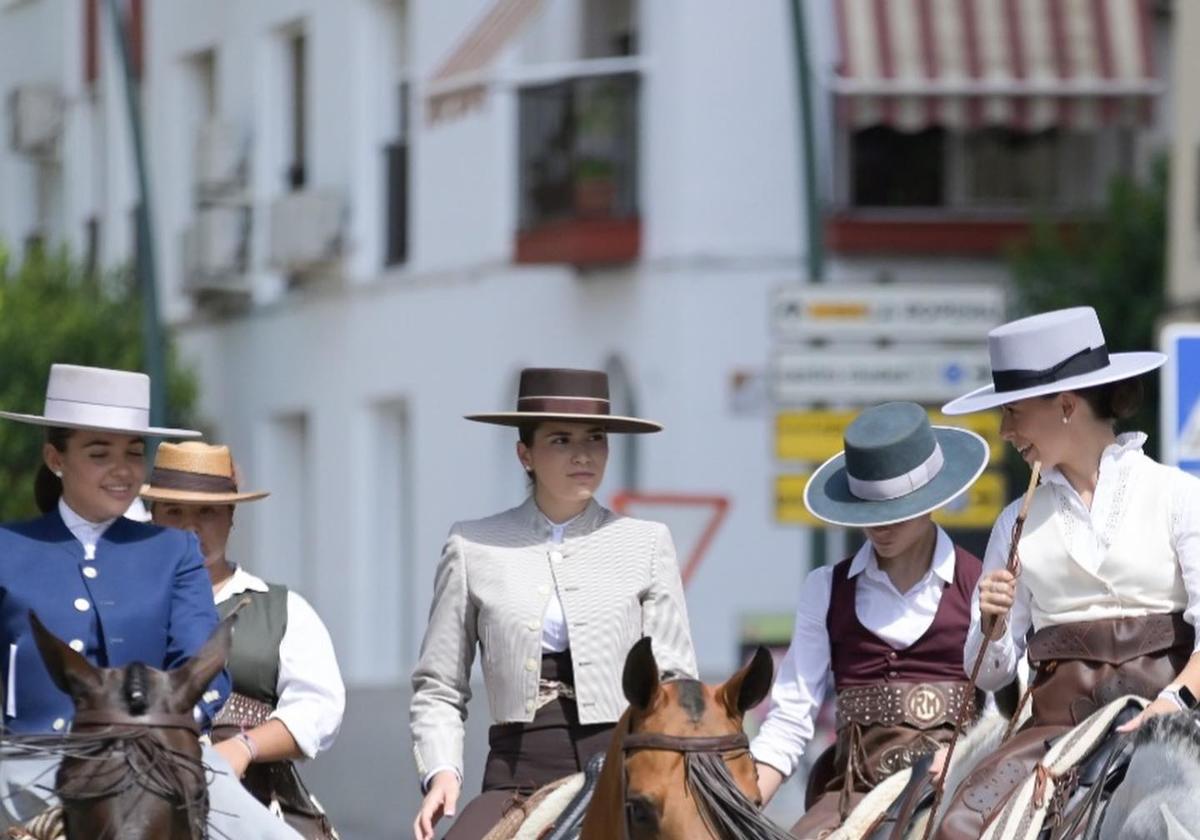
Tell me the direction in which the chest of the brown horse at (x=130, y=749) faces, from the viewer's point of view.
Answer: toward the camera

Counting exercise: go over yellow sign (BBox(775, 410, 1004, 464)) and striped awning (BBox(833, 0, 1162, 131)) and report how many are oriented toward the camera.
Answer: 2

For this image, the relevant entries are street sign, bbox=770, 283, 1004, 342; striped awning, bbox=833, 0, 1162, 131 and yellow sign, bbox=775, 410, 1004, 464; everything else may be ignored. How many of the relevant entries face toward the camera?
3

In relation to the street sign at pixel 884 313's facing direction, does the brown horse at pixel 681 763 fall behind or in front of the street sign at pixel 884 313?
in front

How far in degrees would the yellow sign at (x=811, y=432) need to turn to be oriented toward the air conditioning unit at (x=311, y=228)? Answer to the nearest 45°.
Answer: approximately 135° to its right

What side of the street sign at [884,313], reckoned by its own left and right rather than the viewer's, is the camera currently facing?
front

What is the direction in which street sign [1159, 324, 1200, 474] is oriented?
toward the camera

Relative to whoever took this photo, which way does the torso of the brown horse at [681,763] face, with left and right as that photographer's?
facing the viewer and to the right of the viewer

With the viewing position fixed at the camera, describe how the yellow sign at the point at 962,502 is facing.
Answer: facing the viewer
